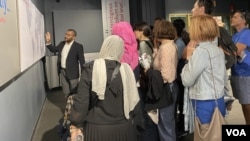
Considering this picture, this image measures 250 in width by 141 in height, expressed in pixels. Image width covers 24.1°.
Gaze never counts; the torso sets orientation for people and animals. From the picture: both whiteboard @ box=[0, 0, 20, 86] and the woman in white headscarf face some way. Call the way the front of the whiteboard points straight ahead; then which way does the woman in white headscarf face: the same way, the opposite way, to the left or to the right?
to the left

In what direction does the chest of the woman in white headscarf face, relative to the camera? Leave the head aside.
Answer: away from the camera

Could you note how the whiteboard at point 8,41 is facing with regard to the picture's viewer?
facing to the right of the viewer

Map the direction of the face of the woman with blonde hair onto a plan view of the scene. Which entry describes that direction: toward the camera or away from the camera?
away from the camera

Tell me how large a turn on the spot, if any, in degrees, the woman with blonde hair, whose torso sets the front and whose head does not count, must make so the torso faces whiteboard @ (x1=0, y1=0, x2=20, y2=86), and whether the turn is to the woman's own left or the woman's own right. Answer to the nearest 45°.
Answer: approximately 45° to the woman's own left

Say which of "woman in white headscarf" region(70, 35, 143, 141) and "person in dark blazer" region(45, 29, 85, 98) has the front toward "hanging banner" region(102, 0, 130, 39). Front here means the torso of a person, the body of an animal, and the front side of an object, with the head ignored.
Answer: the woman in white headscarf

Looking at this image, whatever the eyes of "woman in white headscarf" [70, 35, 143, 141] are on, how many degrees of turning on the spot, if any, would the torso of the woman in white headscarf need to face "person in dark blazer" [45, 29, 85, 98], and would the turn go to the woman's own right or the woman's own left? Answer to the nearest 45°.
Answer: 0° — they already face them
